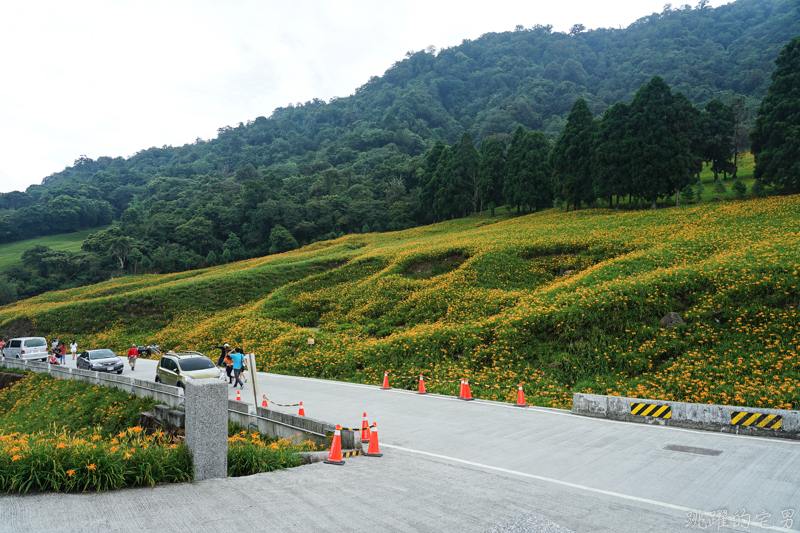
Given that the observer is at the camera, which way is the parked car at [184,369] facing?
facing the viewer and to the right of the viewer

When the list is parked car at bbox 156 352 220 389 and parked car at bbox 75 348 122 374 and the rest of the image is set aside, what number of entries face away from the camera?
0

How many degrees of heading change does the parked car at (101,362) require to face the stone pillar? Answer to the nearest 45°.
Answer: approximately 45° to its right

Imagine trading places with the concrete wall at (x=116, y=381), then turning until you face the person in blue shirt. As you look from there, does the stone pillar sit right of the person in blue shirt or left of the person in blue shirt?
right

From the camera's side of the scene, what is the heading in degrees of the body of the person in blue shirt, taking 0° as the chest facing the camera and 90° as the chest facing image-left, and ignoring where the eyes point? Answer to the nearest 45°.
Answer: approximately 180°

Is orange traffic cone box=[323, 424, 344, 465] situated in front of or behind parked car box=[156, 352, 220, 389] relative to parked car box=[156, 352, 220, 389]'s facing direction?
in front

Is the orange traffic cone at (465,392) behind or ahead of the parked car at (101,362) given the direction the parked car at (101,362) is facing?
ahead

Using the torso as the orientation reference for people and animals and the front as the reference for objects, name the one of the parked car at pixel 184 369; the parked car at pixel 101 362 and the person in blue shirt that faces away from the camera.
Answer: the person in blue shirt

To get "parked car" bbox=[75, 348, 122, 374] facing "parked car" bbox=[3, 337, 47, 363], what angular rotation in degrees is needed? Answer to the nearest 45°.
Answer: approximately 180°
